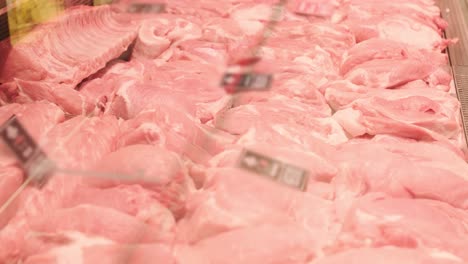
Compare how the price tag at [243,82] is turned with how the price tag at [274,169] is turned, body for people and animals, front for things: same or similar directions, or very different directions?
same or similar directions

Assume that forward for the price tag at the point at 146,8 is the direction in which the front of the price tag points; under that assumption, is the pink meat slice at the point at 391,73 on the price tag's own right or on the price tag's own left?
on the price tag's own left

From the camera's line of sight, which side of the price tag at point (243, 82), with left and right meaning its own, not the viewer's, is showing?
front

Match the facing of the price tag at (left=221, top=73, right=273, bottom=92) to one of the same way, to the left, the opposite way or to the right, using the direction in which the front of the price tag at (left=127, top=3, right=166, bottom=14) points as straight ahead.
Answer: the same way

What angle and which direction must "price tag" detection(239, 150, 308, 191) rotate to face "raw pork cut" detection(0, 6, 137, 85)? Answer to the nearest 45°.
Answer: approximately 135° to its right

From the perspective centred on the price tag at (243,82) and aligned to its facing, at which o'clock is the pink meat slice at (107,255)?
The pink meat slice is roughly at 1 o'clock from the price tag.

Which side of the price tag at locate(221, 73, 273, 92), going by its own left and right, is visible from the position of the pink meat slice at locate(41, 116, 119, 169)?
right

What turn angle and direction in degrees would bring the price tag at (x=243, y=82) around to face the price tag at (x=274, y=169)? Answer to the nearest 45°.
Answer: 0° — it already faces it

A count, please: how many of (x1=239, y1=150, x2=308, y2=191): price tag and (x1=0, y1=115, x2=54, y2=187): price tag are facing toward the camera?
2

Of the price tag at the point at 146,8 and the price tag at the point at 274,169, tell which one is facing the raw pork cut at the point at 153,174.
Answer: the price tag at the point at 146,8

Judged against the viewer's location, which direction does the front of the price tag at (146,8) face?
facing the viewer

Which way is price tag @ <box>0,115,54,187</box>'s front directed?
toward the camera

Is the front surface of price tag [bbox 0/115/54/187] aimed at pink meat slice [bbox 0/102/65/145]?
no

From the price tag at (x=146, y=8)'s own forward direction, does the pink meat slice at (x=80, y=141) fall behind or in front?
in front
